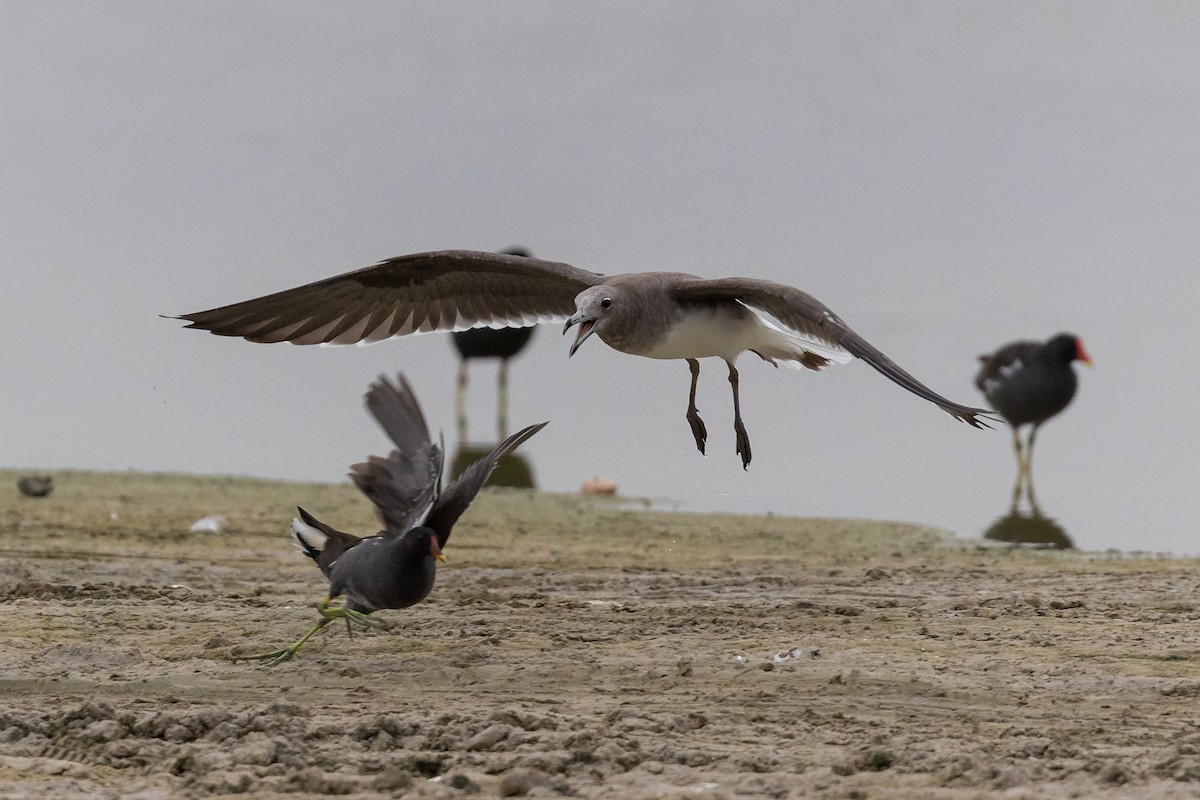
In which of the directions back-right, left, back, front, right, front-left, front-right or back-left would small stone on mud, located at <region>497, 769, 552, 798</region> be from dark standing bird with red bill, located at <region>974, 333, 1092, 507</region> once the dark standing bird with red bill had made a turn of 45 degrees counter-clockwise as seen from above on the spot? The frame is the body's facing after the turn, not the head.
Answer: back-right

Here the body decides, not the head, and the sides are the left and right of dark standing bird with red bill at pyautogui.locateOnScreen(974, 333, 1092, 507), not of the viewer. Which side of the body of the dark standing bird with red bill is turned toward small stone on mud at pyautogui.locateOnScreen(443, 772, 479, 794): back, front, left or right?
right

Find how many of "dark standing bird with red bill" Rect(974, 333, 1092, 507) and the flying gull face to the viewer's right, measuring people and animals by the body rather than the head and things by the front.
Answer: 1

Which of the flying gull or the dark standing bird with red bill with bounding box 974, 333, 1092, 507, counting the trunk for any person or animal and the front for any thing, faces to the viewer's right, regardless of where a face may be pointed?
the dark standing bird with red bill

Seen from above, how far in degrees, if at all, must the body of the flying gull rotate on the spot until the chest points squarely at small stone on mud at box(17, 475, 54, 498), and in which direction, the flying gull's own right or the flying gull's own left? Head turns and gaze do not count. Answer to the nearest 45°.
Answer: approximately 90° to the flying gull's own right

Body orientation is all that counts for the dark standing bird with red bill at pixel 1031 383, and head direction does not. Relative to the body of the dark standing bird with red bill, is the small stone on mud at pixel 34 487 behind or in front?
behind

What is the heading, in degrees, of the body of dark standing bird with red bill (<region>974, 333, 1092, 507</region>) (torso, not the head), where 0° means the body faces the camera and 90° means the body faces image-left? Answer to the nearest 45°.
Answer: approximately 270°

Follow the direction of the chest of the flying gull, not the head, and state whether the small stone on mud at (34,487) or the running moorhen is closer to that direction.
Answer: the running moorhen
